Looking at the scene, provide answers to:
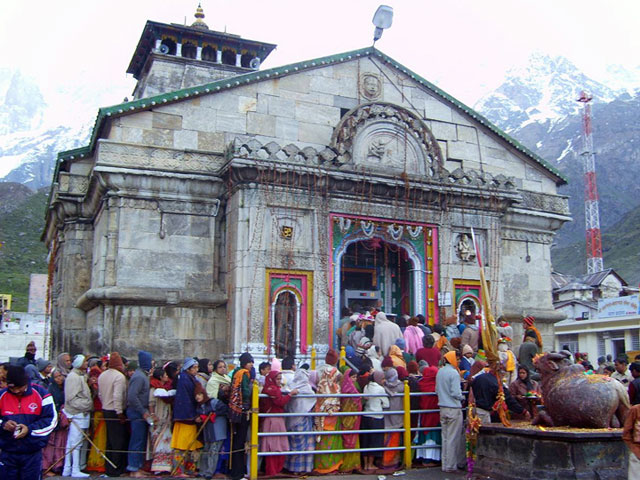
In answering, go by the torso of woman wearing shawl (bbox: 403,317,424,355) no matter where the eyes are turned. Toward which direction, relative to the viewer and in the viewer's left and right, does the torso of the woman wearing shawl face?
facing away from the viewer

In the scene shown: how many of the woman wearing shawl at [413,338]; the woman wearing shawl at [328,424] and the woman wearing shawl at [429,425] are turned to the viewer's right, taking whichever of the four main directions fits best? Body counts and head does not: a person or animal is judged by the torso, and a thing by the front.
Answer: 0

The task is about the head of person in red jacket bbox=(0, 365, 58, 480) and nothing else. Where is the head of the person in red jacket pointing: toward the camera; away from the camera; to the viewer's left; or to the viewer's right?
toward the camera

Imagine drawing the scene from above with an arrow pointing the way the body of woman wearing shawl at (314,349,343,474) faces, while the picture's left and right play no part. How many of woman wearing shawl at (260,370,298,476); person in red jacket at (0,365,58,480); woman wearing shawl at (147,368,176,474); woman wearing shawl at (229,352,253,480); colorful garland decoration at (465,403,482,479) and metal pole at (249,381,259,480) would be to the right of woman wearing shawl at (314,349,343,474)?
1

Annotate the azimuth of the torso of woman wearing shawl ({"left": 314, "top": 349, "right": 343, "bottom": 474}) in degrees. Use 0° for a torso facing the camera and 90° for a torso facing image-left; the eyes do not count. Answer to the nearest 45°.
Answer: approximately 180°

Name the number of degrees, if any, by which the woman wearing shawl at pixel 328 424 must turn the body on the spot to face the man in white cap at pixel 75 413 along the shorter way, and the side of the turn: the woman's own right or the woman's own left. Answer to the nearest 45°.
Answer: approximately 90° to the woman's own left

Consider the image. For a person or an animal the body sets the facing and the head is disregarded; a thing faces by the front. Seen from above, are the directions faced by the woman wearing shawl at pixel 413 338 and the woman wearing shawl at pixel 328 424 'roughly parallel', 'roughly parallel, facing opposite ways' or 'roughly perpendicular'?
roughly parallel

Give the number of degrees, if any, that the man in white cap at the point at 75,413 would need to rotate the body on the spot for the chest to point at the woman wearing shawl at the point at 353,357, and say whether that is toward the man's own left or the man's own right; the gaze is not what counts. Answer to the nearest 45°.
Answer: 0° — they already face them

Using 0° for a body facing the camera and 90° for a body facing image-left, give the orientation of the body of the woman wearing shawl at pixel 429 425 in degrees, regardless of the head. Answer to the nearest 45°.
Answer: approximately 180°

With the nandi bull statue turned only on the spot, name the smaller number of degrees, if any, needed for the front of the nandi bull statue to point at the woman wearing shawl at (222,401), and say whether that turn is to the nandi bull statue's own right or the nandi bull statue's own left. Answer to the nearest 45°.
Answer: approximately 45° to the nandi bull statue's own left

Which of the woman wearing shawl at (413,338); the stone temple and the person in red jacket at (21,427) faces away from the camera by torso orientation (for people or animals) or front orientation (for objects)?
the woman wearing shawl

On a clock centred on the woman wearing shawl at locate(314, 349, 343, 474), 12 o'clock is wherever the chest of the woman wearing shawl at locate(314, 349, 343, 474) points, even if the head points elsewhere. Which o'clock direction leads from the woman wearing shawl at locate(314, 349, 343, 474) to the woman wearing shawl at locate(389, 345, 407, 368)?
the woman wearing shawl at locate(389, 345, 407, 368) is roughly at 1 o'clock from the woman wearing shawl at locate(314, 349, 343, 474).
